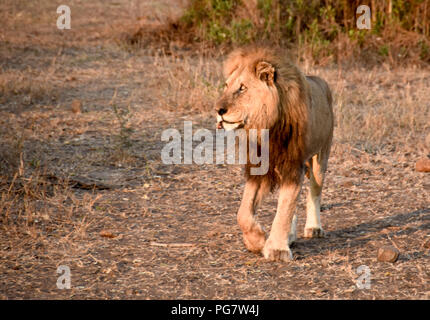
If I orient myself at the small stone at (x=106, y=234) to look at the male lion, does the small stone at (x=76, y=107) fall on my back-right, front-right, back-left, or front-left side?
back-left

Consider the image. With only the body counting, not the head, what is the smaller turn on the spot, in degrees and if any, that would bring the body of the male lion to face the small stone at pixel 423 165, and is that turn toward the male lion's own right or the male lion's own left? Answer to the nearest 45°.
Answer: approximately 180°

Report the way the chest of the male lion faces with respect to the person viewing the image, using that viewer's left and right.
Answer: facing the viewer and to the left of the viewer

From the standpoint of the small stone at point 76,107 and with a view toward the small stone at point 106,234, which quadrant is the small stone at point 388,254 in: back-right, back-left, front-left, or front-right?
front-left

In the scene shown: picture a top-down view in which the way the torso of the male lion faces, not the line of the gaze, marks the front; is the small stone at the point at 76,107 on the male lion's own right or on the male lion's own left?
on the male lion's own right

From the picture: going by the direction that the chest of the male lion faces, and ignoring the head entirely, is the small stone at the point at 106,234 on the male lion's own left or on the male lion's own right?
on the male lion's own right
